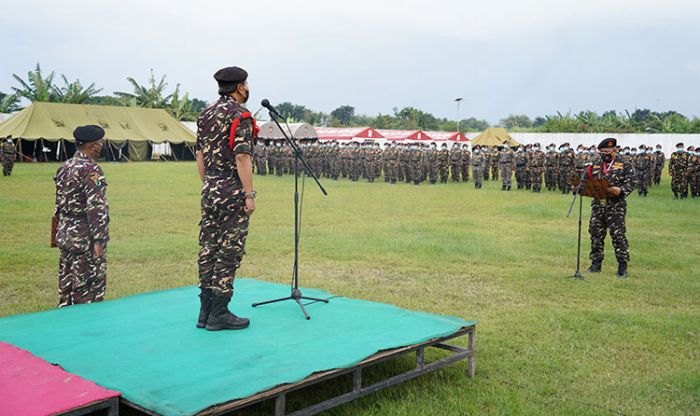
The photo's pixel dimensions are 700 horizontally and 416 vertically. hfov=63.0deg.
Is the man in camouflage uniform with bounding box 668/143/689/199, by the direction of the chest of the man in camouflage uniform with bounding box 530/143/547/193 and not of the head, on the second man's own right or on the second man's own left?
on the second man's own left

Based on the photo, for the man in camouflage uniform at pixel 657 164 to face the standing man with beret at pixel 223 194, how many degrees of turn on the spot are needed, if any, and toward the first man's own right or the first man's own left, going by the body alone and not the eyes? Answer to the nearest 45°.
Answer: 0° — they already face them

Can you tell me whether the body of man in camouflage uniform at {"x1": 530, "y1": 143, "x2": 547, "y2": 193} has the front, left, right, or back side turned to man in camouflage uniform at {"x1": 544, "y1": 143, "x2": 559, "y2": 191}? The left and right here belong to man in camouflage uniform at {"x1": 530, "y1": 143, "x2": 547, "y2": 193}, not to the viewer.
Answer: left

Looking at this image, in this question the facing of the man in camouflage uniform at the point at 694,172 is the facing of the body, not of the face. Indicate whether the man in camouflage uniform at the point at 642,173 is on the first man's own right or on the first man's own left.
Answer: on the first man's own right
